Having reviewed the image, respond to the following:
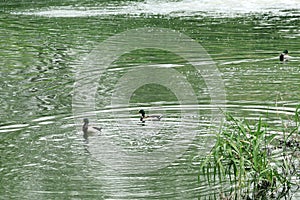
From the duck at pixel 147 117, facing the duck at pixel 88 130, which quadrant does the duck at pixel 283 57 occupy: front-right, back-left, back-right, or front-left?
back-right

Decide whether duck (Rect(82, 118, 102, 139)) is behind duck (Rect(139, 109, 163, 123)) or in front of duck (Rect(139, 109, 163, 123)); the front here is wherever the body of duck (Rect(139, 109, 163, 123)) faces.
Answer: in front

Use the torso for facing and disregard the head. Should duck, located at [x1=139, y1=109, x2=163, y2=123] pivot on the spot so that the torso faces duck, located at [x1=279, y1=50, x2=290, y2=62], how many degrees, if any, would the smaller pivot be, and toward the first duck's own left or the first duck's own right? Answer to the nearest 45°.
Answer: approximately 135° to the first duck's own right

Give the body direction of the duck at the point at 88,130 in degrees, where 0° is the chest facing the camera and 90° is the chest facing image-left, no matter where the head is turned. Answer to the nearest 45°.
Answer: approximately 90°

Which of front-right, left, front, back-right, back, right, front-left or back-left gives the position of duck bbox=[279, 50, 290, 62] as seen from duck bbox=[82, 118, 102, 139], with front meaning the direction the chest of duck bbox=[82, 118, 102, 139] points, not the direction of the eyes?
back-right

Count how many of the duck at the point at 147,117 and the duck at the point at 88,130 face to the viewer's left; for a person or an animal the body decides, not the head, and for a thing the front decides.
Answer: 2

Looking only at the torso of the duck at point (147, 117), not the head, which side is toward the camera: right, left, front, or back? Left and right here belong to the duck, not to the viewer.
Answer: left

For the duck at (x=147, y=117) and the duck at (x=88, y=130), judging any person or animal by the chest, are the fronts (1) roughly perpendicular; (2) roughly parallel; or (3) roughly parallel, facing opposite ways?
roughly parallel

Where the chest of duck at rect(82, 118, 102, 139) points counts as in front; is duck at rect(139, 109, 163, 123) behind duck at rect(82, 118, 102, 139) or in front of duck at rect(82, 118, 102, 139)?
behind
